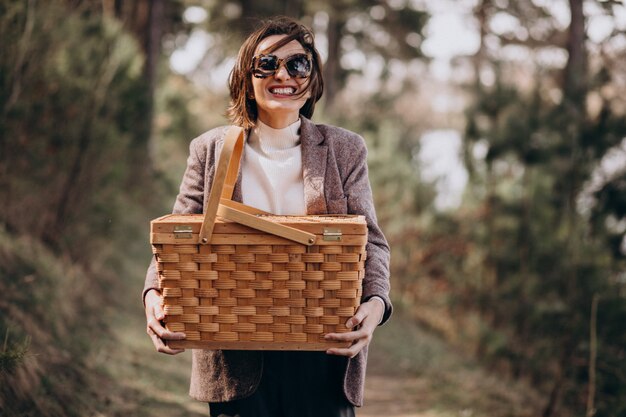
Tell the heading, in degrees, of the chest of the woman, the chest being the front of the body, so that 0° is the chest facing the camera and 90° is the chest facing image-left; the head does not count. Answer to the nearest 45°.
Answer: approximately 0°

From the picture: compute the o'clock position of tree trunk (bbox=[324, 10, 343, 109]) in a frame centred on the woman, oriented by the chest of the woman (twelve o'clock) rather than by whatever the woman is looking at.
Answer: The tree trunk is roughly at 6 o'clock from the woman.
